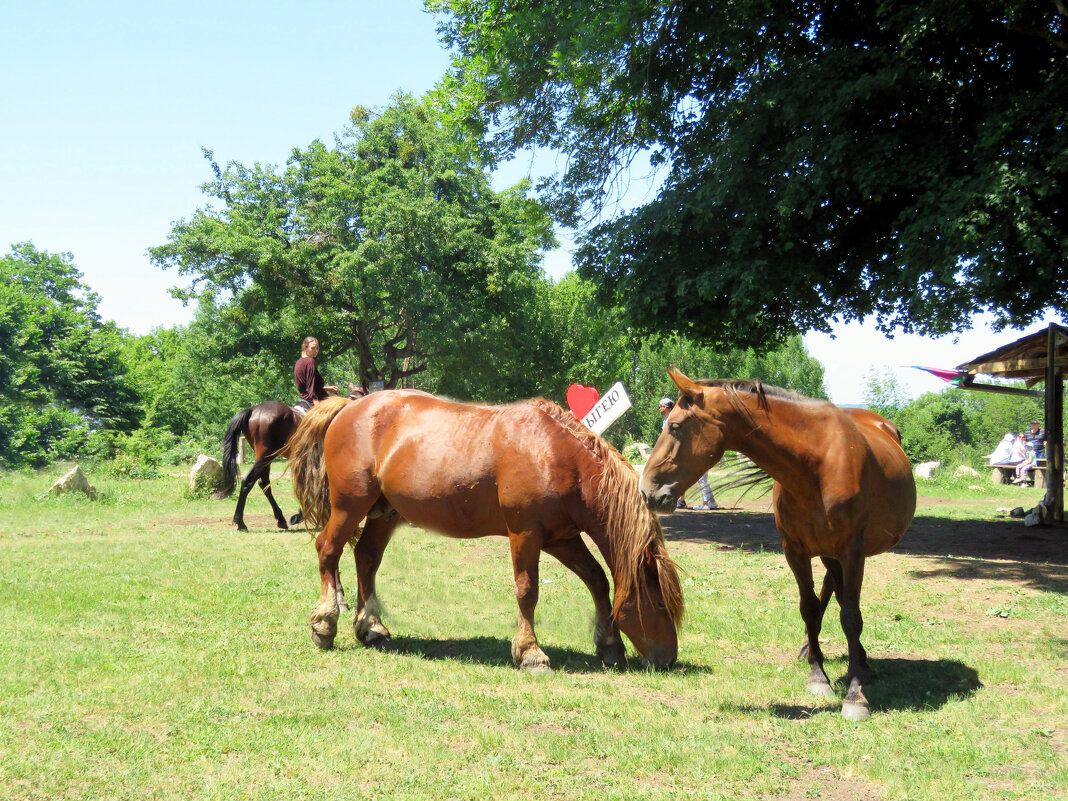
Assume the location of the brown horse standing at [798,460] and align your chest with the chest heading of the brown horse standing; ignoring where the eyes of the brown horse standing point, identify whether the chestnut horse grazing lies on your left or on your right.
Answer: on your right

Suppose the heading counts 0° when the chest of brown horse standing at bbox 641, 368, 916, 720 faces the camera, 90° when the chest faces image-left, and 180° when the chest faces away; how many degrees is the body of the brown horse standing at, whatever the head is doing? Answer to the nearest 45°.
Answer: approximately 45°

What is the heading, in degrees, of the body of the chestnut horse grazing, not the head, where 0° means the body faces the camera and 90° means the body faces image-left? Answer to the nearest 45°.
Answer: approximately 270°

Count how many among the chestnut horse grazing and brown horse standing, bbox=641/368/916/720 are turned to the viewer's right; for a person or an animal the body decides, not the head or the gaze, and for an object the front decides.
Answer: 1

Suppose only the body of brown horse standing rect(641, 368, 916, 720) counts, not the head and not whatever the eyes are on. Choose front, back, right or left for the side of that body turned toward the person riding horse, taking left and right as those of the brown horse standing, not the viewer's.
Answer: right

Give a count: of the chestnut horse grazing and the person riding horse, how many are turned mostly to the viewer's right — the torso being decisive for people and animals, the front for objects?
2

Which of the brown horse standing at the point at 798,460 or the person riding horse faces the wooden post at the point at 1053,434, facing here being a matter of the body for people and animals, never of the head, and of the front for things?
the person riding horse

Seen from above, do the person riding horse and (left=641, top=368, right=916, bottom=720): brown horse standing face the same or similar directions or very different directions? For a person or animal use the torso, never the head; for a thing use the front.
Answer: very different directions

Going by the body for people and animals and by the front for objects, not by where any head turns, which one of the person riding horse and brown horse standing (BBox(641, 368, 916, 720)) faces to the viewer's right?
the person riding horse

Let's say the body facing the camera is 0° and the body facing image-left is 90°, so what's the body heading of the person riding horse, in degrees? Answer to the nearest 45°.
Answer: approximately 270°

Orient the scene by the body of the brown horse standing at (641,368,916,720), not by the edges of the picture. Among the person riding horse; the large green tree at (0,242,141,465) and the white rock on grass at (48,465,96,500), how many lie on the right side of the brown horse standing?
3
